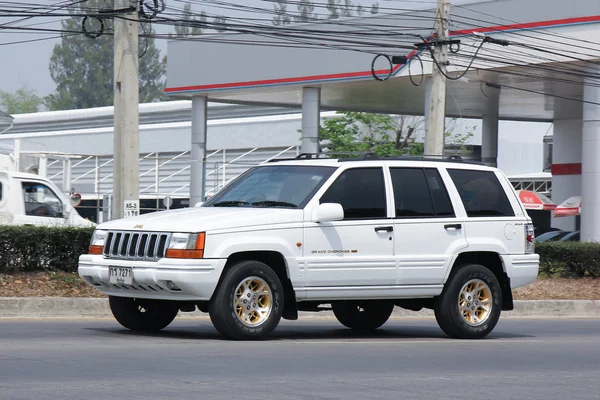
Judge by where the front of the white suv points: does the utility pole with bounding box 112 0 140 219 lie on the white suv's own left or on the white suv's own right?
on the white suv's own right

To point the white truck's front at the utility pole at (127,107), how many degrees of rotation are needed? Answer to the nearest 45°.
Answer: approximately 45° to its right

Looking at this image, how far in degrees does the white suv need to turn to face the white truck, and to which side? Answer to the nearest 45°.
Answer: approximately 90° to its right

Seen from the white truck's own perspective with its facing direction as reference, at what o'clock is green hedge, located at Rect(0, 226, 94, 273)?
The green hedge is roughly at 3 o'clock from the white truck.

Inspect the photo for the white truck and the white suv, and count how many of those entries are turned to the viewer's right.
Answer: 1

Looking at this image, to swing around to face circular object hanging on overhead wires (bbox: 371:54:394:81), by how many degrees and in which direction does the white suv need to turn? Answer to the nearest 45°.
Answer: approximately 135° to its right

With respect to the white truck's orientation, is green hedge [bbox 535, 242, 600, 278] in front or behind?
in front

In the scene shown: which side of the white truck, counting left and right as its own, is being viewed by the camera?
right
